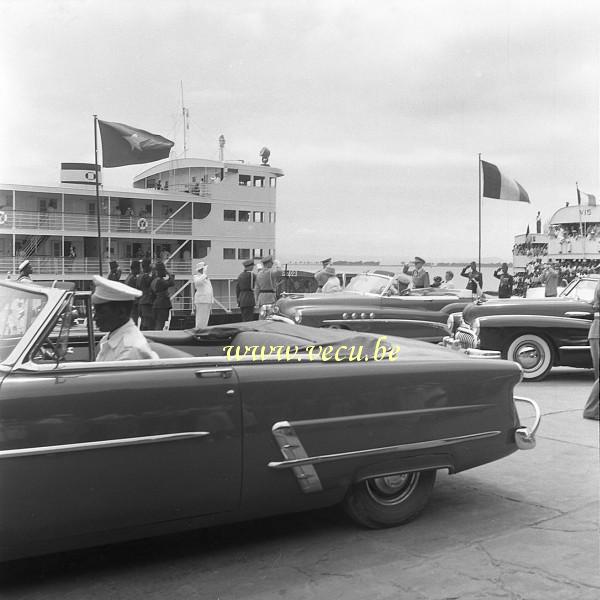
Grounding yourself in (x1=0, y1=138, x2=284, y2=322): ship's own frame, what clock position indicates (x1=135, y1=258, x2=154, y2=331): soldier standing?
The soldier standing is roughly at 3 o'clock from the ship.

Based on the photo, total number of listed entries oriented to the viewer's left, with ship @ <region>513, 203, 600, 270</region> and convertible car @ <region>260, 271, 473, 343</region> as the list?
2

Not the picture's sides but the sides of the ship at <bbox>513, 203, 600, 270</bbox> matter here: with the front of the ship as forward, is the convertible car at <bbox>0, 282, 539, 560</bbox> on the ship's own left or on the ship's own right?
on the ship's own left

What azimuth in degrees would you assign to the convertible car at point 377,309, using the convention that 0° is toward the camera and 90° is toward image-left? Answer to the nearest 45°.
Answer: approximately 90°

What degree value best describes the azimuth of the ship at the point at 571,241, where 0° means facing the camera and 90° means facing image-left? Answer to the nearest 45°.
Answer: approximately 90°

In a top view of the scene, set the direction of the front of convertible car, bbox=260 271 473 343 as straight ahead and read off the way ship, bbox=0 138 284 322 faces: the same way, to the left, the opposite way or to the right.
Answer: the opposite way

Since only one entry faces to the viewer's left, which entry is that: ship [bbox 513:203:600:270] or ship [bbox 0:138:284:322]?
ship [bbox 513:203:600:270]

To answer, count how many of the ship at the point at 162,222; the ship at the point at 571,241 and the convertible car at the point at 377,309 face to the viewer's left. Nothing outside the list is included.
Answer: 2

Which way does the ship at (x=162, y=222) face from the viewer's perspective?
to the viewer's right
